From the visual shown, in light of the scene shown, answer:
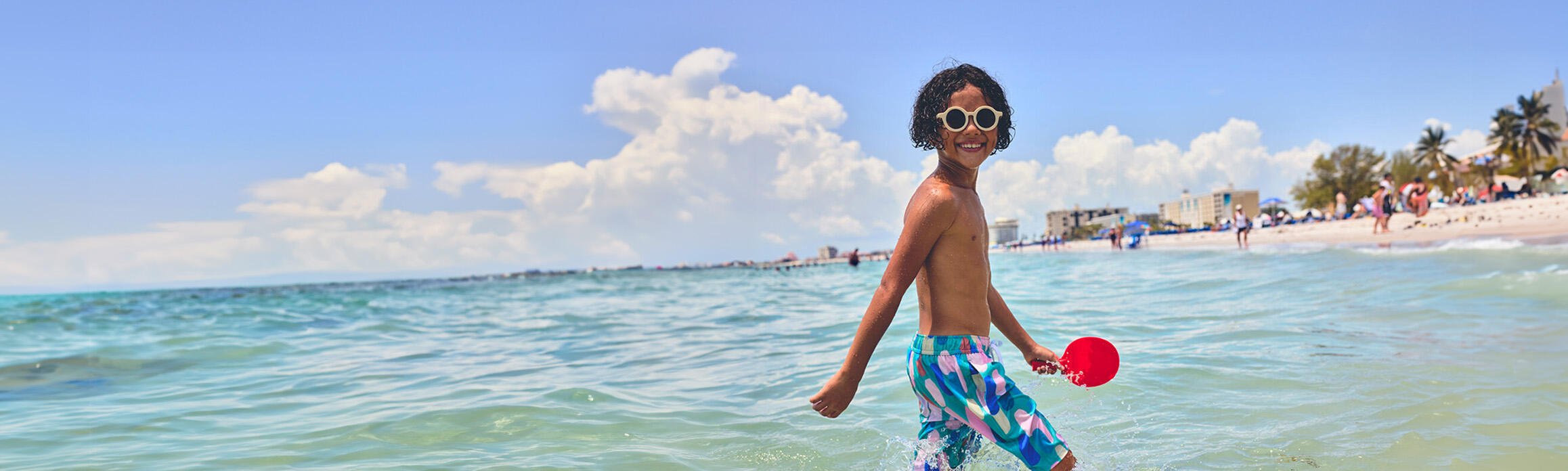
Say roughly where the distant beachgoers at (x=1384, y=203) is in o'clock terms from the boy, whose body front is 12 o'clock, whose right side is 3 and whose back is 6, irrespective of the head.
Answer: The distant beachgoers is roughly at 10 o'clock from the boy.

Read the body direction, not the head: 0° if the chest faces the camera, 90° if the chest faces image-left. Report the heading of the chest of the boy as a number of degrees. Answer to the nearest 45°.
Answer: approximately 270°

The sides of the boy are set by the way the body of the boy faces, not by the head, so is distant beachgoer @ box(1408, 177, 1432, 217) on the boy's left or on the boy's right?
on the boy's left
